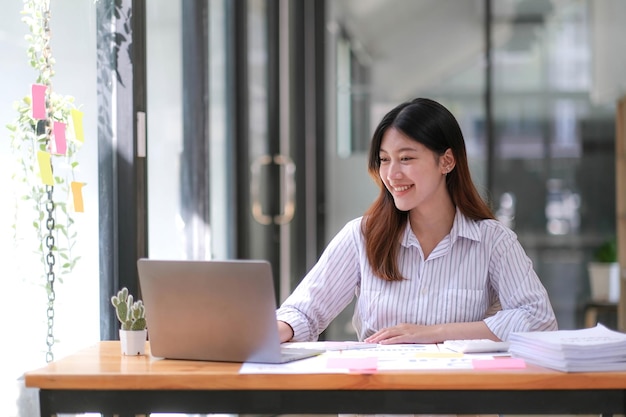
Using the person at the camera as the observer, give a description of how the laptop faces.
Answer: facing away from the viewer and to the right of the viewer

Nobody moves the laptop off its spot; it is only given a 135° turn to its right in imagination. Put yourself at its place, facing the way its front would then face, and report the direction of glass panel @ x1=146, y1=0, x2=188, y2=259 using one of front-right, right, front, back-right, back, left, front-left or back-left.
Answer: back

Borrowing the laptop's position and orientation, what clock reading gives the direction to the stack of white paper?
The stack of white paper is roughly at 2 o'clock from the laptop.

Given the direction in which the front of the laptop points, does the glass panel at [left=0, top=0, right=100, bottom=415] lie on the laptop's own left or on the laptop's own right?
on the laptop's own left

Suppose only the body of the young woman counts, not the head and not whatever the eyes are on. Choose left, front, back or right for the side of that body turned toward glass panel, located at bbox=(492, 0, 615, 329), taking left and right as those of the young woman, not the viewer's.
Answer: back

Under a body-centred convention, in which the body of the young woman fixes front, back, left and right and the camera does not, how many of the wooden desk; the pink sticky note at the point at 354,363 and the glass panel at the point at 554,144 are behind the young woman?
1

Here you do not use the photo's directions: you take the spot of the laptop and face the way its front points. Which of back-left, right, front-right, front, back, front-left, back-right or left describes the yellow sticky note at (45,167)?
left

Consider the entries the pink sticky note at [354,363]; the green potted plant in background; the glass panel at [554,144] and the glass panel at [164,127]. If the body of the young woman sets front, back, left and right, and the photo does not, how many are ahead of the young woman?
1

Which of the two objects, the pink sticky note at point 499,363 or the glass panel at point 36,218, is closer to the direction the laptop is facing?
the pink sticky note

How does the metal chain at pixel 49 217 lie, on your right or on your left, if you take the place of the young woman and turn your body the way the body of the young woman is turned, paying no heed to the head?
on your right

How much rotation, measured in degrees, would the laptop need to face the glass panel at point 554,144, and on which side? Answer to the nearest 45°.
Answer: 0° — it already faces it

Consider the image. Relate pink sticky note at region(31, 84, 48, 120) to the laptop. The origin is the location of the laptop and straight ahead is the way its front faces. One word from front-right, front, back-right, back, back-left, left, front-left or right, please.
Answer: left

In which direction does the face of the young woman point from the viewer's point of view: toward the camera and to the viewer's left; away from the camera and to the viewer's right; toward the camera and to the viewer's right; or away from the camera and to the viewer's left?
toward the camera and to the viewer's left

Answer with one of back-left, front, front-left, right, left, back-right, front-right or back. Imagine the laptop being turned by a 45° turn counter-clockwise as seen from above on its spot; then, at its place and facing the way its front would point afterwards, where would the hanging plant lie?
front-left

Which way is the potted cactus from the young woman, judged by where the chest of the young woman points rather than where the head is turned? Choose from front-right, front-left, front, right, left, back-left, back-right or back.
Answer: front-right

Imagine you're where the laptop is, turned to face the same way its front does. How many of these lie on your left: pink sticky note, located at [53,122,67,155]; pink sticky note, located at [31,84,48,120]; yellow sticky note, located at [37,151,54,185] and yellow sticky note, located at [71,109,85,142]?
4

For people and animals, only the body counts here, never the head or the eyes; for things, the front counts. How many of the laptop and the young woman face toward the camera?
1
